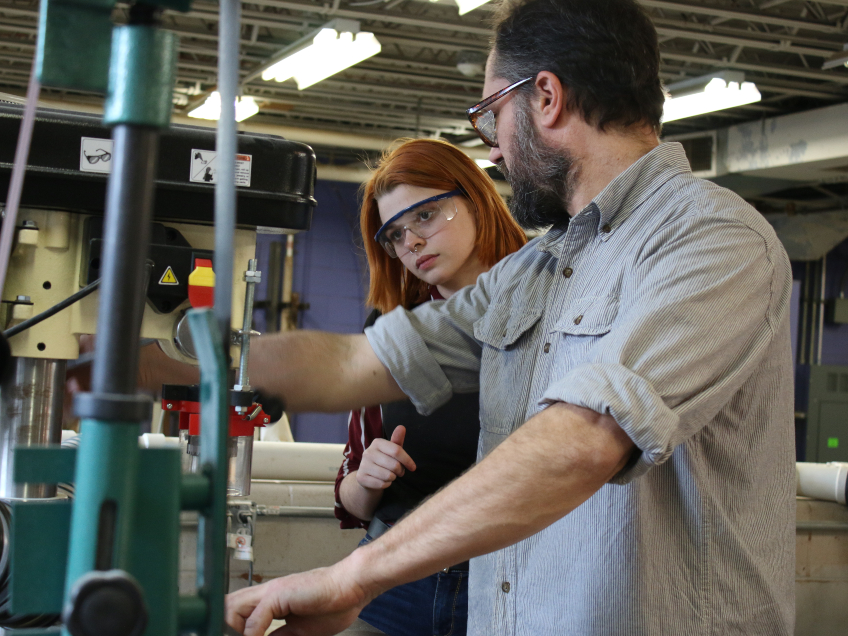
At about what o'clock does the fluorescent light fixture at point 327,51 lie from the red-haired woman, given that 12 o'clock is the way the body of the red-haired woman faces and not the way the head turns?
The fluorescent light fixture is roughly at 4 o'clock from the red-haired woman.

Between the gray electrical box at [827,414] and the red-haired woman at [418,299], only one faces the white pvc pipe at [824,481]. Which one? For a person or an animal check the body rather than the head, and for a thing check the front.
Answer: the gray electrical box

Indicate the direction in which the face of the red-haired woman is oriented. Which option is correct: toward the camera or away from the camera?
toward the camera

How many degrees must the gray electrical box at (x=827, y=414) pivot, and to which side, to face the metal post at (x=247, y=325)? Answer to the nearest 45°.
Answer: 0° — it already faces it

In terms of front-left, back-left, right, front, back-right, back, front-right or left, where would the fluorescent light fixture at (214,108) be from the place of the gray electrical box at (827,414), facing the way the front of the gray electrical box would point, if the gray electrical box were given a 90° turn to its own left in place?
back-right

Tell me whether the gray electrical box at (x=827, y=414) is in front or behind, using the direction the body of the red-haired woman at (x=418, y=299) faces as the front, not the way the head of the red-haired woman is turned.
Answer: behind

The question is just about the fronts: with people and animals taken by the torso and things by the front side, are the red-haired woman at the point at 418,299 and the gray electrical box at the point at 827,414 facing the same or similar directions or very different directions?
same or similar directions

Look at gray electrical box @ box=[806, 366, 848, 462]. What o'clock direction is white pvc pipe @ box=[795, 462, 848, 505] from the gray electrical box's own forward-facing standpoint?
The white pvc pipe is roughly at 12 o'clock from the gray electrical box.

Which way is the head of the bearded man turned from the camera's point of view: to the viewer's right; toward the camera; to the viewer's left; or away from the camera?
to the viewer's left

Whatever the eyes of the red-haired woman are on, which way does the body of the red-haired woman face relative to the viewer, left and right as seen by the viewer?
facing the viewer and to the left of the viewer

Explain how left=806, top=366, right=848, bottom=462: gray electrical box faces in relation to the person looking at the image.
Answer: facing the viewer

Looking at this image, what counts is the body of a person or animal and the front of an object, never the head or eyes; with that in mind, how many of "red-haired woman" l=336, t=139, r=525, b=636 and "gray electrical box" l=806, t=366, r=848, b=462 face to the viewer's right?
0

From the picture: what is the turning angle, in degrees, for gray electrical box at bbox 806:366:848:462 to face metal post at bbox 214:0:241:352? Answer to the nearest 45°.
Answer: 0° — it already faces it
